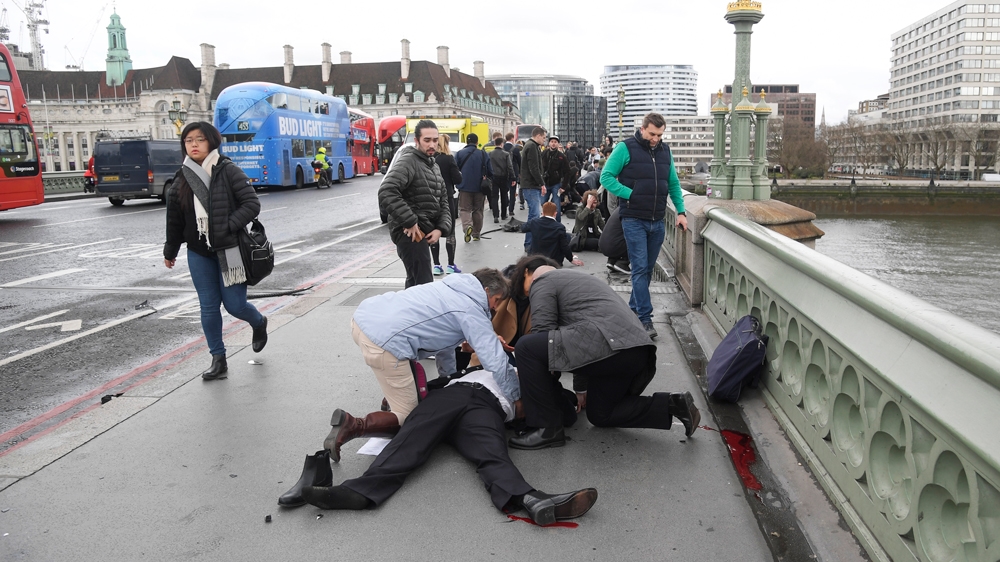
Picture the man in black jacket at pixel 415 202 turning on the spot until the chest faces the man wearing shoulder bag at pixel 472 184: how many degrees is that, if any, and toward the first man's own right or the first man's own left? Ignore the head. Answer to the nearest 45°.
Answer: approximately 135° to the first man's own left

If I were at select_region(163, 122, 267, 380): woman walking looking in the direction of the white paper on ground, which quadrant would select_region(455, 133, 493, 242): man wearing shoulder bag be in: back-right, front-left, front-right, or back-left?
back-left

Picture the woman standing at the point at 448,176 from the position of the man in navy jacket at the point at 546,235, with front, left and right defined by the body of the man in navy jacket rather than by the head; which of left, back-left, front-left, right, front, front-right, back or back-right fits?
front-left

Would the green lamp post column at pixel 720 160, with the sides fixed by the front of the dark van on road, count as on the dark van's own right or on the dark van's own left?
on the dark van's own right

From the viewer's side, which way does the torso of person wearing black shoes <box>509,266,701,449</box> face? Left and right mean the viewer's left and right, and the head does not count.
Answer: facing to the left of the viewer

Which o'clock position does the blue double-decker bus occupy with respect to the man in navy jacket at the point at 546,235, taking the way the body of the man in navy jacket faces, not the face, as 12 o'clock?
The blue double-decker bus is roughly at 11 o'clock from the man in navy jacket.

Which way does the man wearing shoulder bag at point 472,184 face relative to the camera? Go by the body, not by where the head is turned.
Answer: away from the camera

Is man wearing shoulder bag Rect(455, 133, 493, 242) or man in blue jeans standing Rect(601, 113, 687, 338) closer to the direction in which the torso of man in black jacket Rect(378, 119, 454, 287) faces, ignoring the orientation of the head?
the man in blue jeans standing
